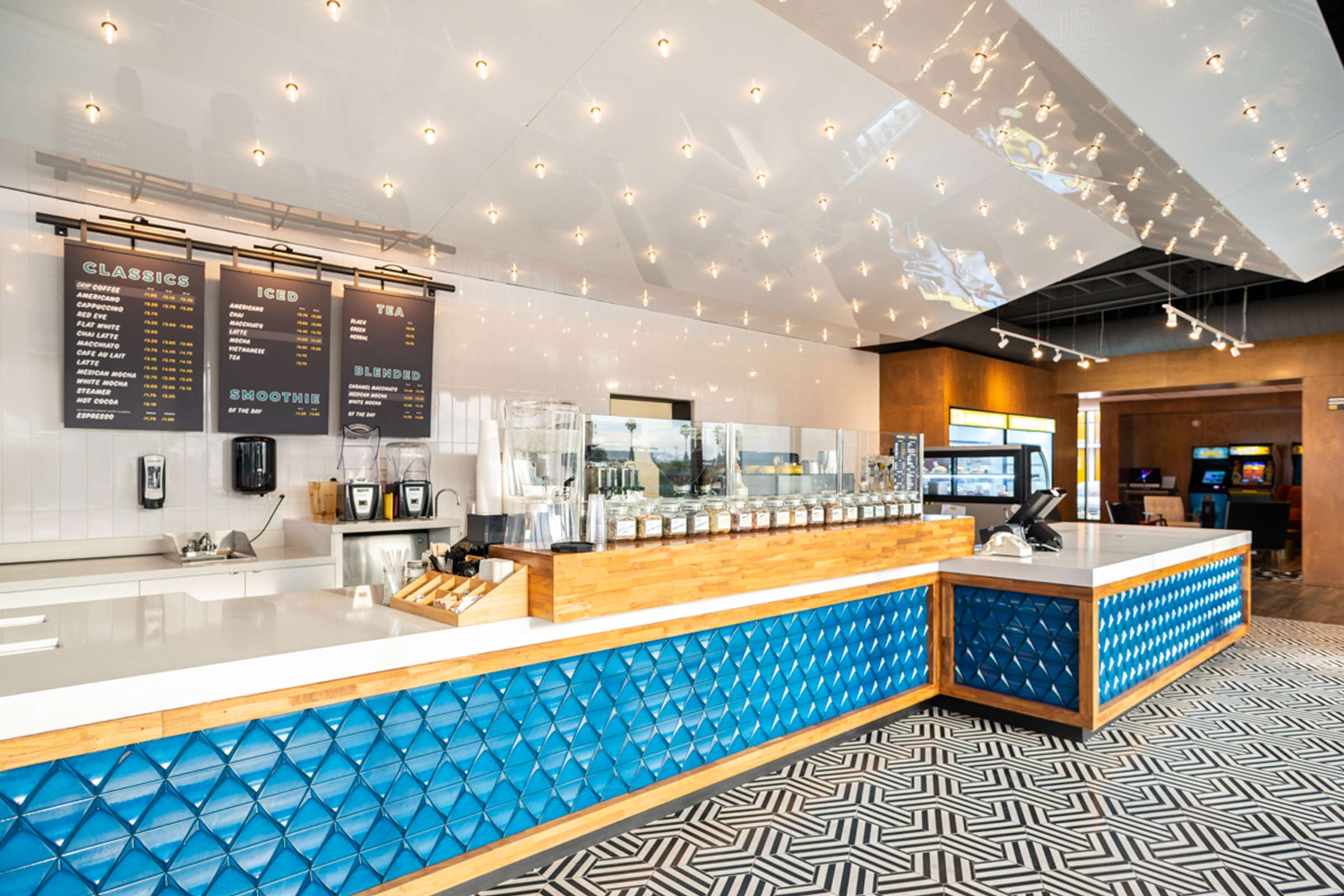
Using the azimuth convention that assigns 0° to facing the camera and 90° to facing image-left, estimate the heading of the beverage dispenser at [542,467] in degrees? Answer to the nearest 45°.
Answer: approximately 315°

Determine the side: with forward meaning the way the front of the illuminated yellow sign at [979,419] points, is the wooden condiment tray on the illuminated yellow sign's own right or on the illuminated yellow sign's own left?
on the illuminated yellow sign's own right

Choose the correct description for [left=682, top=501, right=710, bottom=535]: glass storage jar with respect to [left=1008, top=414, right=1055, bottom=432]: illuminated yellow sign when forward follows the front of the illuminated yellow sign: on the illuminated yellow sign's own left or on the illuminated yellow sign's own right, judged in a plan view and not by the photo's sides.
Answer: on the illuminated yellow sign's own right

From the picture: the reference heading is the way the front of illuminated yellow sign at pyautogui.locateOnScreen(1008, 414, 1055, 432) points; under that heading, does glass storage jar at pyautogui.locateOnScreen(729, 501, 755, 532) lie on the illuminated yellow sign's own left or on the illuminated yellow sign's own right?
on the illuminated yellow sign's own right

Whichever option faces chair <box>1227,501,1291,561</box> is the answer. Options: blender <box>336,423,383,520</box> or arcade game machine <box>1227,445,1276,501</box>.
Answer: the arcade game machine

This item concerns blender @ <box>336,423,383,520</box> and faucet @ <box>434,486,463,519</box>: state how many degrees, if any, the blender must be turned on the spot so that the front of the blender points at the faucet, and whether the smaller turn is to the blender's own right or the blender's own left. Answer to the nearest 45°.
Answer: approximately 90° to the blender's own left

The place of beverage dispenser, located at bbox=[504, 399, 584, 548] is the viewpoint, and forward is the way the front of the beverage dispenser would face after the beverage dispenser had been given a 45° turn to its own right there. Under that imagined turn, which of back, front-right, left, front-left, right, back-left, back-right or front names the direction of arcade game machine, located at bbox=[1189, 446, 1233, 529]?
back-left

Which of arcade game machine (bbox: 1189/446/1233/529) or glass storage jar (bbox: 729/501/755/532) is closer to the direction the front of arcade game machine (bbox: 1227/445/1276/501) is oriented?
the glass storage jar

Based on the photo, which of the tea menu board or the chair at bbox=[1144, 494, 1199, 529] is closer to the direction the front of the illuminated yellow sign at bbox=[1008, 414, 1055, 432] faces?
the tea menu board

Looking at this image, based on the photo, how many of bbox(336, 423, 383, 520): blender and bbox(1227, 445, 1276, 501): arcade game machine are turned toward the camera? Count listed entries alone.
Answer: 2
